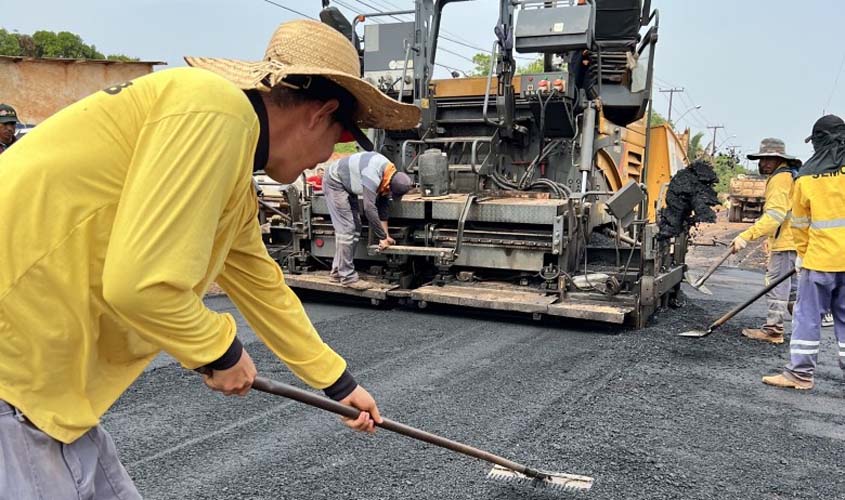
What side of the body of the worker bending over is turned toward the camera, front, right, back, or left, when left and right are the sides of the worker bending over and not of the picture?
right

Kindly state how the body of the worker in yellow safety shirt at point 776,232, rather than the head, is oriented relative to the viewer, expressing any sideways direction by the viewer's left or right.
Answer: facing to the left of the viewer

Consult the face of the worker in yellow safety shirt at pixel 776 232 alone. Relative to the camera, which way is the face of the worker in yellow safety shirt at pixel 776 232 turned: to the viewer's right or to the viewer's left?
to the viewer's left

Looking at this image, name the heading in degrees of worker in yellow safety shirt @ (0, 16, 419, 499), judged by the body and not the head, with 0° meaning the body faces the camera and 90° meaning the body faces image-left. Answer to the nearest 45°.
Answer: approximately 270°

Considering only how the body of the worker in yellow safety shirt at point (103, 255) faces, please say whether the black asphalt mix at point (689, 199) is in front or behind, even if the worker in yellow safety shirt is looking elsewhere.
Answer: in front

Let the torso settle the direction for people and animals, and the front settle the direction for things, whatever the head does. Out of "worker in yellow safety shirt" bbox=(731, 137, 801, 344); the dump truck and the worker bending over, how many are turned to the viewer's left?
1

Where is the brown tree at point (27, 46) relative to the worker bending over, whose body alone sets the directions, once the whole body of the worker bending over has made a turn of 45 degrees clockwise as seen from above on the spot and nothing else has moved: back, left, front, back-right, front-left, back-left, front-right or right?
back

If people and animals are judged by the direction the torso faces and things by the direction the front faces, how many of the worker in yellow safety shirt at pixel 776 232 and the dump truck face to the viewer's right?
0

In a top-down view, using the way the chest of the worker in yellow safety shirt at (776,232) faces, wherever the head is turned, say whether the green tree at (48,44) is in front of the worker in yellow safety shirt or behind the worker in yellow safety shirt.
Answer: in front

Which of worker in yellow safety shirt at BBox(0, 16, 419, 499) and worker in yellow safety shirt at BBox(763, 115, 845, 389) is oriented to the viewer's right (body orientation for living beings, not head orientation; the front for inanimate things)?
worker in yellow safety shirt at BBox(0, 16, 419, 499)

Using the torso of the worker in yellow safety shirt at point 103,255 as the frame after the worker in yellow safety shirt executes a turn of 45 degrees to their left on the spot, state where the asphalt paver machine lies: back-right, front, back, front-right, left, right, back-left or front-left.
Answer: front

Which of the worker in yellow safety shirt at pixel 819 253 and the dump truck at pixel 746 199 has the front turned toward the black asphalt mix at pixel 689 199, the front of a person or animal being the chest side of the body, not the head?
the worker in yellow safety shirt
